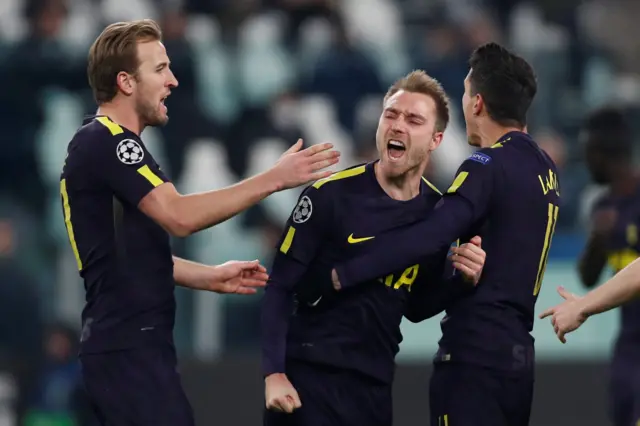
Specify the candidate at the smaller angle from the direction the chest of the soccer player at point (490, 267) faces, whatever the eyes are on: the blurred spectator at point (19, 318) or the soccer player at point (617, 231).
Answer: the blurred spectator

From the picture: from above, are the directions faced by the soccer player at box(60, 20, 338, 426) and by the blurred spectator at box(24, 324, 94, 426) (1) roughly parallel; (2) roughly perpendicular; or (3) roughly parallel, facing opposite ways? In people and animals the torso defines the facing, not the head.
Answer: roughly perpendicular

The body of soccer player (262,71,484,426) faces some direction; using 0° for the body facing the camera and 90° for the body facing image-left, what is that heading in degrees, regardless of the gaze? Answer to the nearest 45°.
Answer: approximately 315°

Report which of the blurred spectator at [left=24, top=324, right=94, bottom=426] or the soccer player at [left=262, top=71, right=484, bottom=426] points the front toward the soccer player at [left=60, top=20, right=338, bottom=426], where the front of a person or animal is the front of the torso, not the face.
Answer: the blurred spectator

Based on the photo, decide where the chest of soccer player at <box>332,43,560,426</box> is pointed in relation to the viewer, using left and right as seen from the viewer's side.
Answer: facing away from the viewer and to the left of the viewer

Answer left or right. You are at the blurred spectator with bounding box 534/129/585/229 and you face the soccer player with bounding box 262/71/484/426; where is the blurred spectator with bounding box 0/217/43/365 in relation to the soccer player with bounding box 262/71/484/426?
right

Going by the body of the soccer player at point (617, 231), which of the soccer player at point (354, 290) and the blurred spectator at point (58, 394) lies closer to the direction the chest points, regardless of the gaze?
the soccer player

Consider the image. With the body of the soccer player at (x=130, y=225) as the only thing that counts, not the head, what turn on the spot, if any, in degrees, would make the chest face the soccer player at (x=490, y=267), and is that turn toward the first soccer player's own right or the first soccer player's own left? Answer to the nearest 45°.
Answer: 0° — they already face them

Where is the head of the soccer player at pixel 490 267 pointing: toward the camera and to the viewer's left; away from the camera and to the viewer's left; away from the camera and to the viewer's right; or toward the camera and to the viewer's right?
away from the camera and to the viewer's left

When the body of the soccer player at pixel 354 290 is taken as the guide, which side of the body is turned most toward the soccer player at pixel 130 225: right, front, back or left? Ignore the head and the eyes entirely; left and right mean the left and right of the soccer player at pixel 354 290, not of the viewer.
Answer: right

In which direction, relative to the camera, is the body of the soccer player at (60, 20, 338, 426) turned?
to the viewer's right
